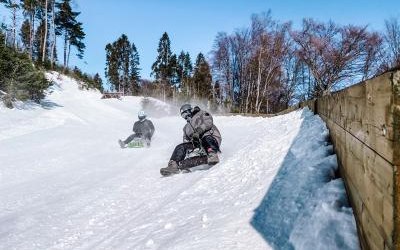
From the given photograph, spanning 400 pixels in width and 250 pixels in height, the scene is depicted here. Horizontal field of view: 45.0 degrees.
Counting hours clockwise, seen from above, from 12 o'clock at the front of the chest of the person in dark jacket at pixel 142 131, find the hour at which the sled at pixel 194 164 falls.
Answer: The sled is roughly at 10 o'clock from the person in dark jacket.

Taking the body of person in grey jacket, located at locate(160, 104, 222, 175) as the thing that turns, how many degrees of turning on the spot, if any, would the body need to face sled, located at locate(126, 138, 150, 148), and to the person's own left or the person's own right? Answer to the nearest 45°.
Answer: approximately 90° to the person's own right

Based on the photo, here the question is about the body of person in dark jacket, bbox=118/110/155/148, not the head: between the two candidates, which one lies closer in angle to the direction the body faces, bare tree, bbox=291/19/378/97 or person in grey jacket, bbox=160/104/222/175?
the person in grey jacket

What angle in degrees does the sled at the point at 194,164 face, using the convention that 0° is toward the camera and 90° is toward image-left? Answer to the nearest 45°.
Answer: approximately 45°

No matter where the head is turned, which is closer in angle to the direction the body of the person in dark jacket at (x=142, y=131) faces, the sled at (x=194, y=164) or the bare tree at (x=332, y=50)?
the sled

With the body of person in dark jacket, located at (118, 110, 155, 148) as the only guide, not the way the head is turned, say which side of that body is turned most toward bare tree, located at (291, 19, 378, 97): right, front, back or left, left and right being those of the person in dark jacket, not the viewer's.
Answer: back

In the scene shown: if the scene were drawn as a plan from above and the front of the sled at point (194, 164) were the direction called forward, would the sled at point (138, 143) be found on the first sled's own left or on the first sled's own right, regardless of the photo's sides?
on the first sled's own right

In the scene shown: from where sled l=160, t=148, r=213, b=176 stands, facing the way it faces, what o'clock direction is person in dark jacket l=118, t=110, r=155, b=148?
The person in dark jacket is roughly at 4 o'clock from the sled.

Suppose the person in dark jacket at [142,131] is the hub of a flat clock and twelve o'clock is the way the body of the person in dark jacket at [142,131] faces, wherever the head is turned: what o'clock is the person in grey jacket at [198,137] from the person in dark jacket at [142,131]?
the person in grey jacket at [198,137] is roughly at 10 o'clock from the person in dark jacket at [142,131].
